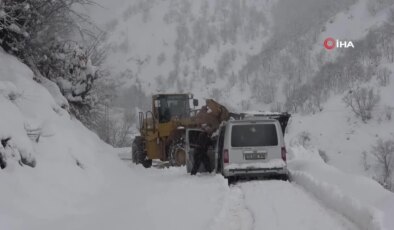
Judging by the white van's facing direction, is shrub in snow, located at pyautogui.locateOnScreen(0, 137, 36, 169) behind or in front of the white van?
behind

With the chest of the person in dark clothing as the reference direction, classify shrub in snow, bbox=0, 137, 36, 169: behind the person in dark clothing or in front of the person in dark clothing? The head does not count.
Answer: behind

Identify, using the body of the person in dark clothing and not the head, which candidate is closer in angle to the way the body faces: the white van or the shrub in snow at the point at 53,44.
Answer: the white van

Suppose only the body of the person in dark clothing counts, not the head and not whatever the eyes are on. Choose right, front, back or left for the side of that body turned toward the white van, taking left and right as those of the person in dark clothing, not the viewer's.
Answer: right

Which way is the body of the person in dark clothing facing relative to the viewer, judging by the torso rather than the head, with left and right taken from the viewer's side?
facing away from the viewer and to the right of the viewer

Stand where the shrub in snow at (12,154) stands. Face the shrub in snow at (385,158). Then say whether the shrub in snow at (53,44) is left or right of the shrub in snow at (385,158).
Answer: left

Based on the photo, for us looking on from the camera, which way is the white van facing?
facing away from the viewer
